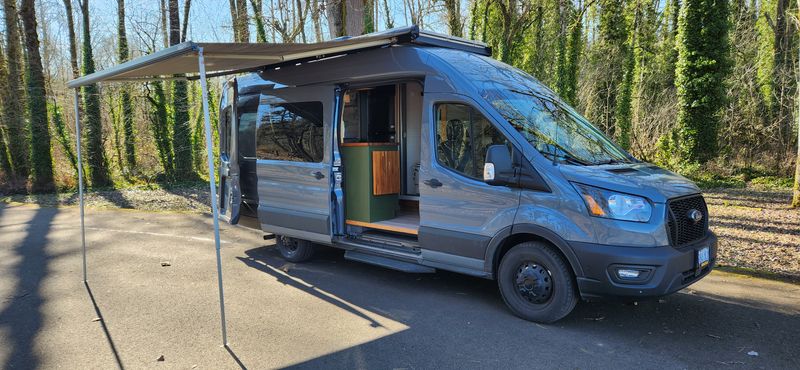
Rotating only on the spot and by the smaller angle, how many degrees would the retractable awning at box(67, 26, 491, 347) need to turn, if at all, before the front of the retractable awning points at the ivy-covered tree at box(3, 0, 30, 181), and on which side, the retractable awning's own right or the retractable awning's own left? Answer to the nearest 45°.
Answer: approximately 90° to the retractable awning's own right

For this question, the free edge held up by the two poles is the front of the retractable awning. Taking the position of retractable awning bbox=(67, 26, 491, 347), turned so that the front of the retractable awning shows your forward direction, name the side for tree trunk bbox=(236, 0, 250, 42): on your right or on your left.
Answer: on your right

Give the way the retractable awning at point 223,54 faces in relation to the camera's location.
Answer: facing the viewer and to the left of the viewer

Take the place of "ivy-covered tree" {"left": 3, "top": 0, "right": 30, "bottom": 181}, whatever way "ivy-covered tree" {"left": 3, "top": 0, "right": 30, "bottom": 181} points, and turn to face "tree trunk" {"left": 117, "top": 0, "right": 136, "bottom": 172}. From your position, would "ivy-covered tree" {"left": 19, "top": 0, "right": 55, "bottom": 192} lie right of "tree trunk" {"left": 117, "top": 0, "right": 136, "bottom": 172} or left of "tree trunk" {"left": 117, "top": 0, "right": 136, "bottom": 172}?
right

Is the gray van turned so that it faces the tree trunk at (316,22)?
no

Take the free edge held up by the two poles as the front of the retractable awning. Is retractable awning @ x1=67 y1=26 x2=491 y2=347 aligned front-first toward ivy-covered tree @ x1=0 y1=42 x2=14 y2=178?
no

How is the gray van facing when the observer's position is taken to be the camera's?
facing the viewer and to the right of the viewer

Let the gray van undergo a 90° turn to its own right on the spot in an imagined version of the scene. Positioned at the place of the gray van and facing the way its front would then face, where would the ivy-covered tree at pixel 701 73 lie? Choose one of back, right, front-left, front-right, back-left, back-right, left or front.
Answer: back

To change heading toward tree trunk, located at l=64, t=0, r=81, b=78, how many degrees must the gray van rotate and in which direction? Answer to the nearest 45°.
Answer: approximately 180°

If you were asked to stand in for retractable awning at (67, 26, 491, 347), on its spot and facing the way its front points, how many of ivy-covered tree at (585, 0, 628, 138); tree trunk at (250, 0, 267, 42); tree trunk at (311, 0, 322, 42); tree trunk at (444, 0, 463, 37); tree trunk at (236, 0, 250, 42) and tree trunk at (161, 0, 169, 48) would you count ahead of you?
0

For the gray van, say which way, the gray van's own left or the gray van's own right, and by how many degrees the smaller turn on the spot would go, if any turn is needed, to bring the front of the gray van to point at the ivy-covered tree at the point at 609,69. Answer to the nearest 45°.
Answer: approximately 135° to the gray van's own left

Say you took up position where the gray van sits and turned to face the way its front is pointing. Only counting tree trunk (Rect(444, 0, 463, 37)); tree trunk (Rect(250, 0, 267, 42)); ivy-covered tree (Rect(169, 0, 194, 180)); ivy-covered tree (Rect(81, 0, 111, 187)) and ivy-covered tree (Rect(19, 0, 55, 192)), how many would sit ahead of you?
0

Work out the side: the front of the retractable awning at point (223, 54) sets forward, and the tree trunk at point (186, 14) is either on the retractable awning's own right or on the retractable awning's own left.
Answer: on the retractable awning's own right

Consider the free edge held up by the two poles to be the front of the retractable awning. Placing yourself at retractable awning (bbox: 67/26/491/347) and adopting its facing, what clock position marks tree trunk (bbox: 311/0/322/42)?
The tree trunk is roughly at 5 o'clock from the retractable awning.

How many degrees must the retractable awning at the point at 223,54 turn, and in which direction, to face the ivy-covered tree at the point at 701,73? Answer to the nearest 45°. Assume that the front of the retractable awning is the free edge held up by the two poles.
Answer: approximately 180°

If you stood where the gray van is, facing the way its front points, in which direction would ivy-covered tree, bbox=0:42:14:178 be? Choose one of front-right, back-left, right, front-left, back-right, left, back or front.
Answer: back

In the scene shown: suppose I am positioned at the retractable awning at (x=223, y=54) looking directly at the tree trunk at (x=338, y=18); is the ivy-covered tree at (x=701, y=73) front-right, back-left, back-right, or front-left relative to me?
front-right

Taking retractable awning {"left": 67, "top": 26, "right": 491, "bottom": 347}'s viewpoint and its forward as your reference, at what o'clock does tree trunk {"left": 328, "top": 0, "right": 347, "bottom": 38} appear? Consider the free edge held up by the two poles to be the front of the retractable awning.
The tree trunk is roughly at 5 o'clock from the retractable awning.

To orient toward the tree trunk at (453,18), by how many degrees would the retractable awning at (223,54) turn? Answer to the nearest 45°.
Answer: approximately 180°

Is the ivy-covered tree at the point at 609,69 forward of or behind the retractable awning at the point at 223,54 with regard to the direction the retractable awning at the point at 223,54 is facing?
behind
